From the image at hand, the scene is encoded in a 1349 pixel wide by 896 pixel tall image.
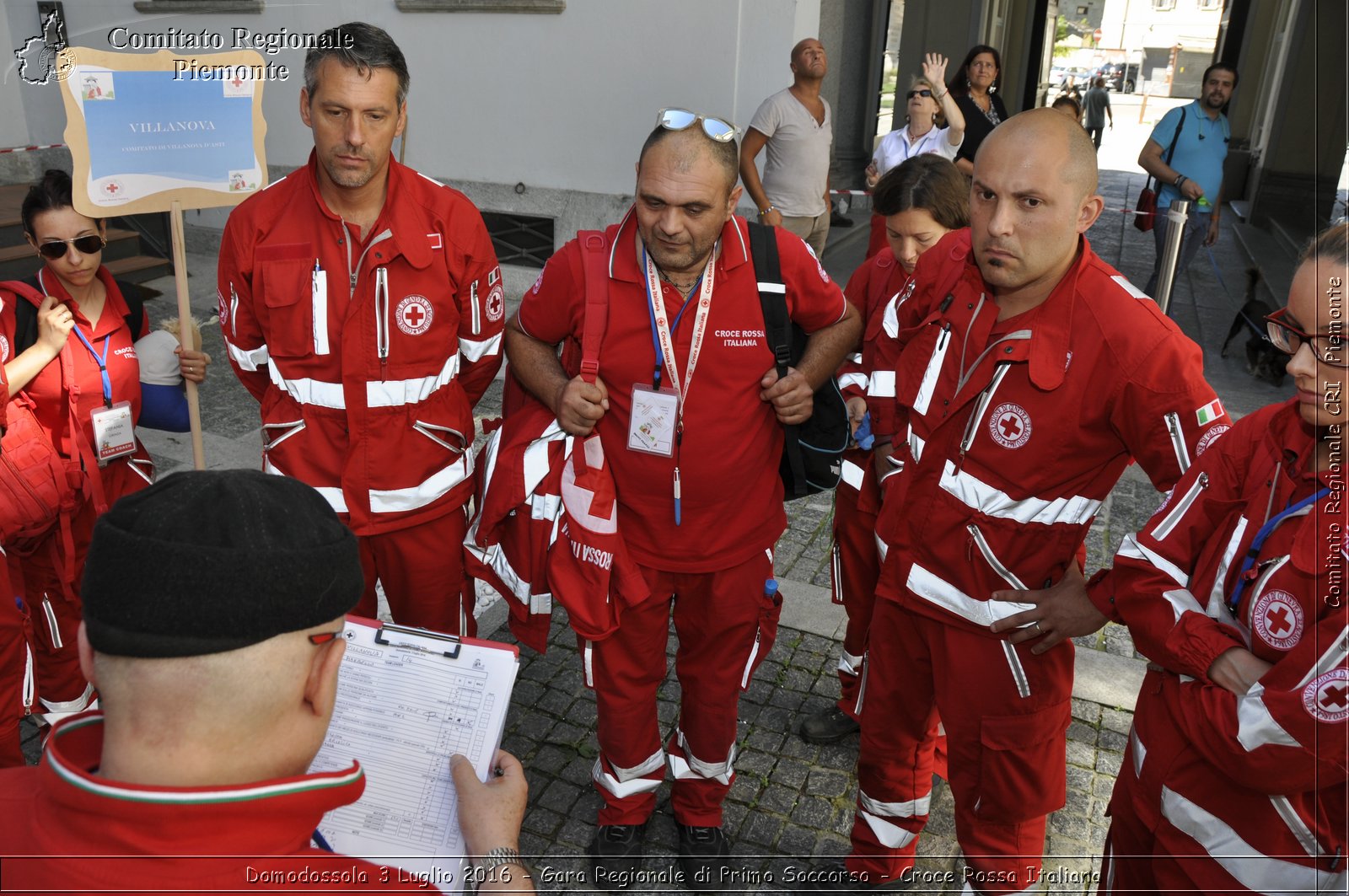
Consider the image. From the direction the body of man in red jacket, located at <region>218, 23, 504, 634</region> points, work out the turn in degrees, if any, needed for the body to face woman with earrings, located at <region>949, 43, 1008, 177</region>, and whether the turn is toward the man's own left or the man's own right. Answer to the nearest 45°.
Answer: approximately 135° to the man's own left

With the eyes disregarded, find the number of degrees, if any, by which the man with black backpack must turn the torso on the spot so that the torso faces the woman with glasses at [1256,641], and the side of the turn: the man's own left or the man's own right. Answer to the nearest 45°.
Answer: approximately 45° to the man's own left

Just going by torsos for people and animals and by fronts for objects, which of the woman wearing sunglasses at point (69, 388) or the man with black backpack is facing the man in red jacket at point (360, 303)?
the woman wearing sunglasses

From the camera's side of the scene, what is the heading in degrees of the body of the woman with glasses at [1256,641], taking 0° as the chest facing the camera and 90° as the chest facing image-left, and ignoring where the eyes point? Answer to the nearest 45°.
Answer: approximately 45°

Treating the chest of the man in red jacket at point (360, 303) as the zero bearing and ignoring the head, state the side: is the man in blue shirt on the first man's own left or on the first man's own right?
on the first man's own left

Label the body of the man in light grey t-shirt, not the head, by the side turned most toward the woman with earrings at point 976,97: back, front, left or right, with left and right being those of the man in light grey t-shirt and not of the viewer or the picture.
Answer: left

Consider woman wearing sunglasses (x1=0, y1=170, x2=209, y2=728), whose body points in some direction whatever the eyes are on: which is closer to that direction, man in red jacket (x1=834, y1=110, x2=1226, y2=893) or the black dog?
the man in red jacket

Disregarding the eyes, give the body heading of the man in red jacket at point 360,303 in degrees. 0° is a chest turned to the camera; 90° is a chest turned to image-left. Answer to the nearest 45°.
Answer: approximately 0°

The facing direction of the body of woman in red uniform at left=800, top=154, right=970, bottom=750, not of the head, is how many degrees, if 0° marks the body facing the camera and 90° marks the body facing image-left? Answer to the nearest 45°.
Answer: approximately 45°

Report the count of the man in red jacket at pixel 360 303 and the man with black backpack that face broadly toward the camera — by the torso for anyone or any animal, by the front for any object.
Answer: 2

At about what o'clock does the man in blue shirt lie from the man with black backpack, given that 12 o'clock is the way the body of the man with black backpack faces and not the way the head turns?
The man in blue shirt is roughly at 7 o'clock from the man with black backpack.
